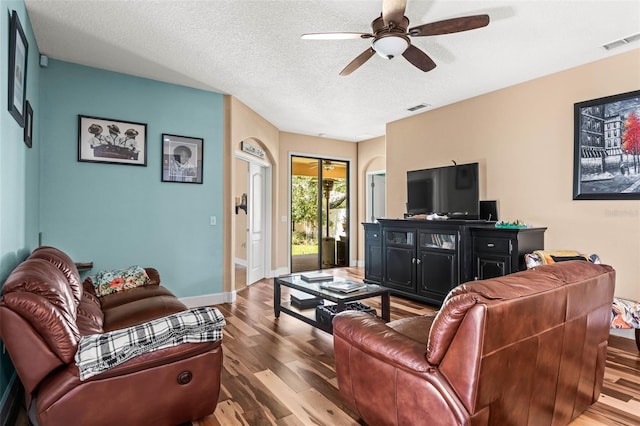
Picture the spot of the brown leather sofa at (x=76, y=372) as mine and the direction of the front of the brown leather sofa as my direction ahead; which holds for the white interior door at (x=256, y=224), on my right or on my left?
on my left

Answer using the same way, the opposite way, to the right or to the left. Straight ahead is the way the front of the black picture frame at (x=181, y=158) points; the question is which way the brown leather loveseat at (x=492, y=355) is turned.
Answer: the opposite way

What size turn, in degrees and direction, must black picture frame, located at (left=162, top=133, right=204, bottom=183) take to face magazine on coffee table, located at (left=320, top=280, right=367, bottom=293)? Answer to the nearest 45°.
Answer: approximately 45° to its left

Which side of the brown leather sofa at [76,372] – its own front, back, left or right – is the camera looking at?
right

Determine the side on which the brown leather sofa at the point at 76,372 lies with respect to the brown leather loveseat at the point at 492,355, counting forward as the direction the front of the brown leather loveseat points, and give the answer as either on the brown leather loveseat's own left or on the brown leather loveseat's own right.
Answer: on the brown leather loveseat's own left

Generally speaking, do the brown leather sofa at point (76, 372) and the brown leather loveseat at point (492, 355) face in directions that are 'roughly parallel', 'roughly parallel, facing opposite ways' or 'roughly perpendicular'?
roughly perpendicular

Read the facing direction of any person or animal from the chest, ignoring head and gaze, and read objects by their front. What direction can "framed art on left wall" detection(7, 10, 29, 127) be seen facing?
to the viewer's right

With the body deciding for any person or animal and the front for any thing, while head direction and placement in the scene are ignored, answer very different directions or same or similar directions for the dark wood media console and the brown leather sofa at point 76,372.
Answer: very different directions

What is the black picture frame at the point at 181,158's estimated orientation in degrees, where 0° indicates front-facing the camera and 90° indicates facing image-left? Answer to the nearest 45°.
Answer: approximately 0°
